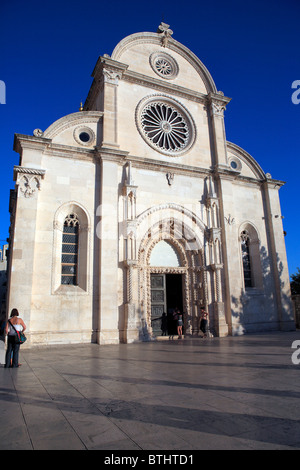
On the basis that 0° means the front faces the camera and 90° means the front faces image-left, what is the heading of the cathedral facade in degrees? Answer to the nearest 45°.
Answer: approximately 315°

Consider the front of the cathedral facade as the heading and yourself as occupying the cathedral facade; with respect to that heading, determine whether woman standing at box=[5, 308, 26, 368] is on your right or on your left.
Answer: on your right
